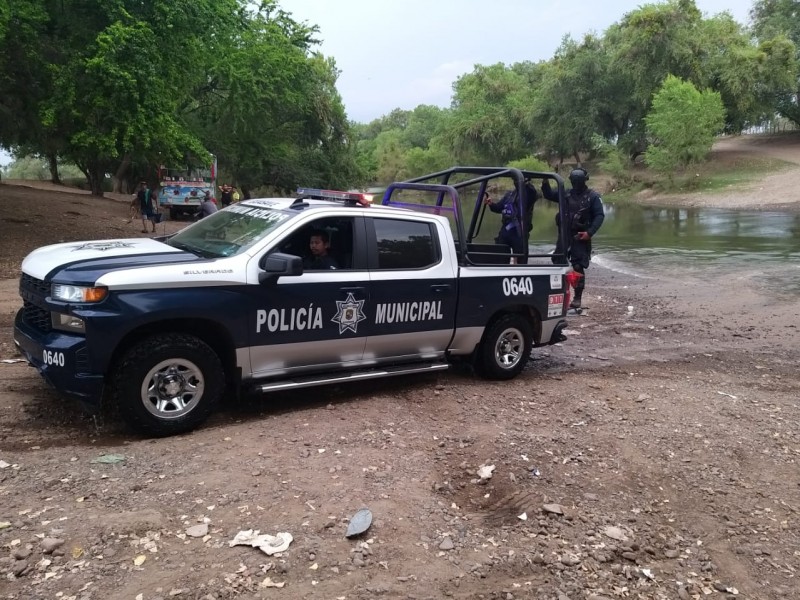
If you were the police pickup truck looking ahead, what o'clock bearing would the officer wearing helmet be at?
The officer wearing helmet is roughly at 6 o'clock from the police pickup truck.

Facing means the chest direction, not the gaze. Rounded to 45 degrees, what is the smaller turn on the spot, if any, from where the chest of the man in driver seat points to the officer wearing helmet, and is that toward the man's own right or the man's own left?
approximately 180°

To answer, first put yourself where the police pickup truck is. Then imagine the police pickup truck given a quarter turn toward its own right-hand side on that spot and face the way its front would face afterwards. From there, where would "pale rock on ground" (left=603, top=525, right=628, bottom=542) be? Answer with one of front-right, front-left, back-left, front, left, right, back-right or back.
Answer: back

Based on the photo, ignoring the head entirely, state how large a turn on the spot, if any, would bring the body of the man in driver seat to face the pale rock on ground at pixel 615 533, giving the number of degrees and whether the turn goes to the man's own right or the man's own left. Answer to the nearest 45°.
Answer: approximately 90° to the man's own left

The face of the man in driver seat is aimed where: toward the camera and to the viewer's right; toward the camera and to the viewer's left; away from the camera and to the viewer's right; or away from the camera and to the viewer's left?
toward the camera and to the viewer's left

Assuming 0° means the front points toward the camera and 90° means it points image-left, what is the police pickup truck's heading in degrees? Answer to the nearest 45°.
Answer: approximately 45°

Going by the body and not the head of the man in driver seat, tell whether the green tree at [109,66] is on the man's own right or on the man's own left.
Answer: on the man's own right
